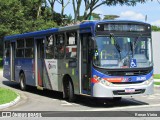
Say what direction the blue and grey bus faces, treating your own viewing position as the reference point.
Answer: facing the viewer and to the right of the viewer

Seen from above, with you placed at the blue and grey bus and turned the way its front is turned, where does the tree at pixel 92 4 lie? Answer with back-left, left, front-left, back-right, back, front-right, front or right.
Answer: back-left
